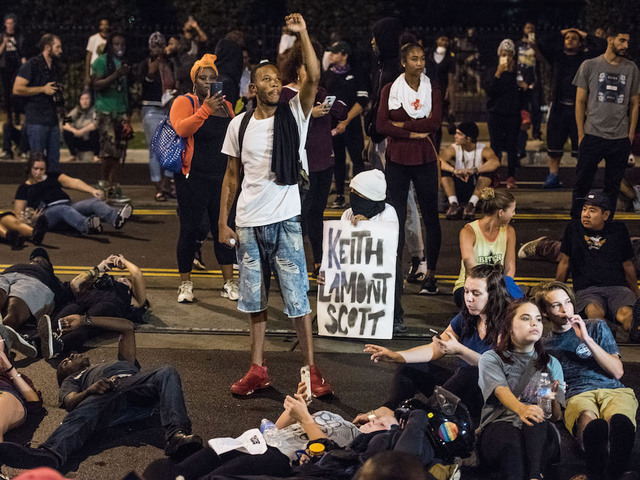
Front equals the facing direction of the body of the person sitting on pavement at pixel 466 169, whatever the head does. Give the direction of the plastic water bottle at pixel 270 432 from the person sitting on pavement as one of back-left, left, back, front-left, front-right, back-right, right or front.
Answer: front

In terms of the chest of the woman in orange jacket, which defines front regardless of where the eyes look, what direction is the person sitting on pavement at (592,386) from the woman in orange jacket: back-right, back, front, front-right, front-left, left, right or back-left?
front

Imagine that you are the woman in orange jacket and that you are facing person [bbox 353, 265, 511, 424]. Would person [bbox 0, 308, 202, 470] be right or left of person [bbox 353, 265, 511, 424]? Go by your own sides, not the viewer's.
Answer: right

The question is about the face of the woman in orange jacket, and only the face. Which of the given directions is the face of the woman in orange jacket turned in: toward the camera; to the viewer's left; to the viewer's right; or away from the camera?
toward the camera

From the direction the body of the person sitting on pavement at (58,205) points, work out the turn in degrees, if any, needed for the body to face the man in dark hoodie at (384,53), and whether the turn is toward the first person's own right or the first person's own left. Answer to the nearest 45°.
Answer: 0° — they already face them

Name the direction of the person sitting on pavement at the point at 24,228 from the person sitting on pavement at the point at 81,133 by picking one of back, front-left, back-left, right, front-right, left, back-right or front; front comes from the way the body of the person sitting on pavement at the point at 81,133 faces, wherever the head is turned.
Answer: front

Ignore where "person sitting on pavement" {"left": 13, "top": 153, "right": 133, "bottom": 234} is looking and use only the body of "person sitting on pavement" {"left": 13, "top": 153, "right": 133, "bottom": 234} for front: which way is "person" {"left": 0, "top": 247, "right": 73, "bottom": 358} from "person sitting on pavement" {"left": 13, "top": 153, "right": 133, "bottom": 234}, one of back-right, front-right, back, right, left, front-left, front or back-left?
front-right

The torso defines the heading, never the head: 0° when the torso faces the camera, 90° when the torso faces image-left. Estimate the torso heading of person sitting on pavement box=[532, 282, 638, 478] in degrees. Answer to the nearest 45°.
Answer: approximately 0°

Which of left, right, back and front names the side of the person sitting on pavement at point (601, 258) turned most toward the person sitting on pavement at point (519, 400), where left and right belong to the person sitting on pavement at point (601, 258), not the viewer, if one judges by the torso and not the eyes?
front

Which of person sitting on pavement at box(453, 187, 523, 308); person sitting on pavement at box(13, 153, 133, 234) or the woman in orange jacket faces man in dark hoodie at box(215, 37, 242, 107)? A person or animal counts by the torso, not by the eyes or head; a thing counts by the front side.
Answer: person sitting on pavement at box(13, 153, 133, 234)

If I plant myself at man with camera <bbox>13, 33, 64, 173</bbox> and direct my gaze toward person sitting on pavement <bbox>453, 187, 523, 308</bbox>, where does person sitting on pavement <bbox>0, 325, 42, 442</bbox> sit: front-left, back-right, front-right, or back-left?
front-right

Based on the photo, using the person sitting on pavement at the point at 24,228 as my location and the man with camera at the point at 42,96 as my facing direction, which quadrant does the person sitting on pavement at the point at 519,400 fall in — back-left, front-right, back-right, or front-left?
back-right

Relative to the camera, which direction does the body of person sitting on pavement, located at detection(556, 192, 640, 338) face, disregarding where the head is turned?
toward the camera

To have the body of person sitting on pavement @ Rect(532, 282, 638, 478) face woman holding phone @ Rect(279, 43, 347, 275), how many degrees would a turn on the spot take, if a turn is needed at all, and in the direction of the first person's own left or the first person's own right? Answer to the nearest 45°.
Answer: approximately 135° to the first person's own right

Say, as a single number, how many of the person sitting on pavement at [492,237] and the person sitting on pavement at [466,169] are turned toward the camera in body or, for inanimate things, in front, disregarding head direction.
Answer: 2

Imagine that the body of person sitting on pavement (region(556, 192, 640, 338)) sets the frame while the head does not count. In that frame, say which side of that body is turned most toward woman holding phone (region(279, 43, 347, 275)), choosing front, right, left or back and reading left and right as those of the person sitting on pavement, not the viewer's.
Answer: right

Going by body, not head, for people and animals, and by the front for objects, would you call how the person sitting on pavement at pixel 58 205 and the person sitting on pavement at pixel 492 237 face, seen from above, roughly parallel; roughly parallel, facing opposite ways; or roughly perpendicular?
roughly perpendicular

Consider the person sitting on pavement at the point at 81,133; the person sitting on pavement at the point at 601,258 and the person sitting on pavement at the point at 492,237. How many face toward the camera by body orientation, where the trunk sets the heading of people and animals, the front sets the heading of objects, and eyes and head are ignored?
3

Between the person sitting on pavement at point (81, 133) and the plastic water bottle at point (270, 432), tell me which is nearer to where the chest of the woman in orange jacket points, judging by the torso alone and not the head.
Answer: the plastic water bottle
